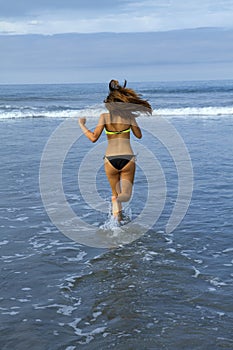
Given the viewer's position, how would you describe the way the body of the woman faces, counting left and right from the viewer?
facing away from the viewer

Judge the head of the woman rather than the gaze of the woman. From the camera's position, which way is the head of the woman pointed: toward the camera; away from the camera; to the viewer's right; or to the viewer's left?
away from the camera
